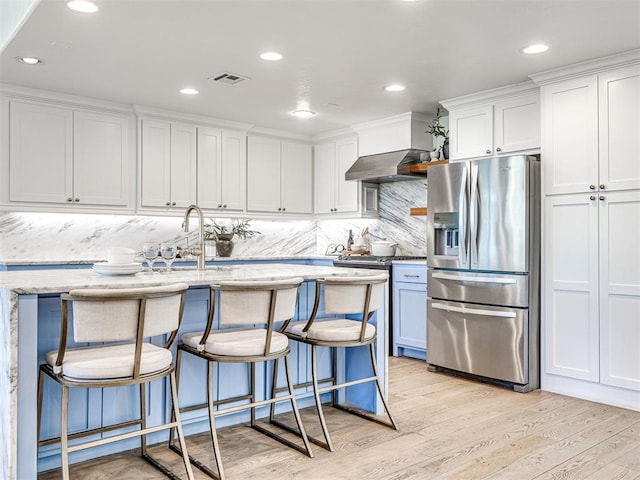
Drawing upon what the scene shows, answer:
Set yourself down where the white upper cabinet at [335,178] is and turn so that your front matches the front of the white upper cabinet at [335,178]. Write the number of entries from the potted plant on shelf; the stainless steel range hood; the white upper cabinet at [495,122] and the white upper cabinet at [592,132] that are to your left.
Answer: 4

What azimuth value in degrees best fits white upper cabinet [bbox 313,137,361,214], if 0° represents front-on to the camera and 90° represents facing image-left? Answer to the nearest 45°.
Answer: approximately 45°

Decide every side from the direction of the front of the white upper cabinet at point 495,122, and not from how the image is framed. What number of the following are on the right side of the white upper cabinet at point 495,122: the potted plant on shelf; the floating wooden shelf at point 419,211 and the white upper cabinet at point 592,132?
2

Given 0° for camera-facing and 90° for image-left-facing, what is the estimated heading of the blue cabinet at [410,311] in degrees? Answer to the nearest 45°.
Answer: approximately 45°

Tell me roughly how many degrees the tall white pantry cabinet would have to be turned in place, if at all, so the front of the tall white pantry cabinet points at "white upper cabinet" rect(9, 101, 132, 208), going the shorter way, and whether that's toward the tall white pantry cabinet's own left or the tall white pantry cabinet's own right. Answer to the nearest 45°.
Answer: approximately 45° to the tall white pantry cabinet's own right

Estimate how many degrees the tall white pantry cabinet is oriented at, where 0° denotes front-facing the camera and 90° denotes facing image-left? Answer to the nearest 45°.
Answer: approximately 45°

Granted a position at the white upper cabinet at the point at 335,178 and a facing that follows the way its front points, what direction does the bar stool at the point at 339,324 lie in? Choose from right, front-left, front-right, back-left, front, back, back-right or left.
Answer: front-left

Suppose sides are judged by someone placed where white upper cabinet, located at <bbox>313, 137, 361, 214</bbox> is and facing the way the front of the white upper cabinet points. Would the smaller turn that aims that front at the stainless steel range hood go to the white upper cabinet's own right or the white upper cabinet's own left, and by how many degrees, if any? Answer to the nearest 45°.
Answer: approximately 90° to the white upper cabinet's own left

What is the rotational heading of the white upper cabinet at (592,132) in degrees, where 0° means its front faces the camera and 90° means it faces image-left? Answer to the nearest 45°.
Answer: approximately 45°

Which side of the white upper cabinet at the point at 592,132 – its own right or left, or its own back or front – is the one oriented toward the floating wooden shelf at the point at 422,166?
right
